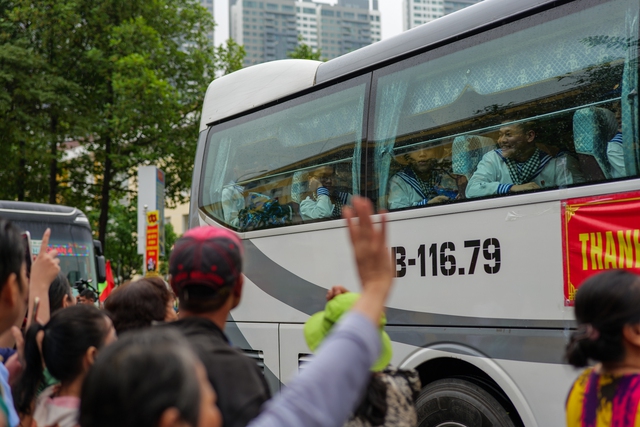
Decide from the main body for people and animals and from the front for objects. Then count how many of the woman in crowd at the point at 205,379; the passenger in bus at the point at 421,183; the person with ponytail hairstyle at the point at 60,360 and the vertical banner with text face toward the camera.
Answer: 2

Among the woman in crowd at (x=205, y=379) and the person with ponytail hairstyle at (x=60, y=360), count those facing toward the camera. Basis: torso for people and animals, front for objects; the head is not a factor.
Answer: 0

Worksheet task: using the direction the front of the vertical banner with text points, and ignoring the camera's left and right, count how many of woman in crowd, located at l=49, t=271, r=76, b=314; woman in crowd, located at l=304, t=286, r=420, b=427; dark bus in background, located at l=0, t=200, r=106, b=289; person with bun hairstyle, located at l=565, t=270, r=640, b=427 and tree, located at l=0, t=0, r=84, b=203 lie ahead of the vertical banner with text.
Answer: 3

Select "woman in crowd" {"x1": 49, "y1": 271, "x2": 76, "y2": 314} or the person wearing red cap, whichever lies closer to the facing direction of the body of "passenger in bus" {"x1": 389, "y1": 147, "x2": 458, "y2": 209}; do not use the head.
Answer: the person wearing red cap

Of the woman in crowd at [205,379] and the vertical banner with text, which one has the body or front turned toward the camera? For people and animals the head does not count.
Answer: the vertical banner with text

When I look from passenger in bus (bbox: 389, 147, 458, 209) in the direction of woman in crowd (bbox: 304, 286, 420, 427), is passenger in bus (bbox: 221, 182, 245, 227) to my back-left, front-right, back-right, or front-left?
back-right

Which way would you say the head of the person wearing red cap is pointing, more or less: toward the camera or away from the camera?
away from the camera

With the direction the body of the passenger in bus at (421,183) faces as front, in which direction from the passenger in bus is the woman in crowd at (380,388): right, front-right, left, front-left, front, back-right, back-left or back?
front

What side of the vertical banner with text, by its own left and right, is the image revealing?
front

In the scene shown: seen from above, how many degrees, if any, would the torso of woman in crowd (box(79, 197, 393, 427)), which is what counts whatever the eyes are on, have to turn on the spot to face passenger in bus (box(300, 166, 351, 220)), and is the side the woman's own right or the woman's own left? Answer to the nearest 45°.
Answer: approximately 45° to the woman's own left

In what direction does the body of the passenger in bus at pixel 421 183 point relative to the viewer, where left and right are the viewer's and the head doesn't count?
facing the viewer

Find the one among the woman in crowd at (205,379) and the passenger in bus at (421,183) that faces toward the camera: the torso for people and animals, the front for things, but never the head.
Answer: the passenger in bus

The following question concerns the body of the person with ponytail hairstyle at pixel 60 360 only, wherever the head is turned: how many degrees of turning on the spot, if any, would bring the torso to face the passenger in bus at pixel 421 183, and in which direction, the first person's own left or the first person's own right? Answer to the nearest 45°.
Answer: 0° — they already face them

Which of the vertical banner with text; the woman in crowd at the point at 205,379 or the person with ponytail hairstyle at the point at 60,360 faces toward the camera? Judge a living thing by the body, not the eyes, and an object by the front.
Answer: the vertical banner with text

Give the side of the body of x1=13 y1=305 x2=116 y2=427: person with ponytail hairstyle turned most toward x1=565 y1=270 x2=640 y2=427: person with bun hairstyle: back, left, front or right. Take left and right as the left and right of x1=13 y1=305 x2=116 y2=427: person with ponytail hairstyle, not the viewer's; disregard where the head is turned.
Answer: right
